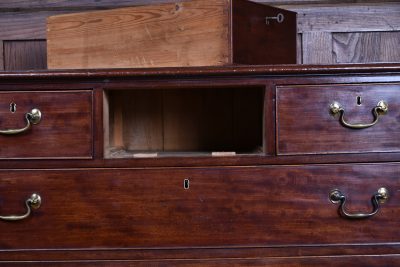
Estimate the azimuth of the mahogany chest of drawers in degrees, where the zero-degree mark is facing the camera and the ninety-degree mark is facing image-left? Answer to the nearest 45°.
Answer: approximately 0°

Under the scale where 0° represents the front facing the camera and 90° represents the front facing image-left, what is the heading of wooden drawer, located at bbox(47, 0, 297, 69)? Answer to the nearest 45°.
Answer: approximately 315°
